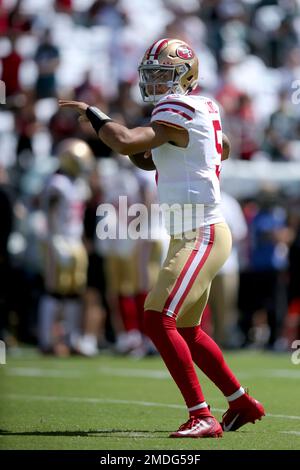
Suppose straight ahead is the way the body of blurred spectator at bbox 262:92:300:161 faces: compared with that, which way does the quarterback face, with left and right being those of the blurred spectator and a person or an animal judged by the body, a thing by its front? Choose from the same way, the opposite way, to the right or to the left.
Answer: to the right

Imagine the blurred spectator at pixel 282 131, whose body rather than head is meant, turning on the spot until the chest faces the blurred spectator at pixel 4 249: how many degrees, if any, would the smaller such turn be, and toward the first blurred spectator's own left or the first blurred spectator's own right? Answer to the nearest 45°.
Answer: approximately 45° to the first blurred spectator's own right

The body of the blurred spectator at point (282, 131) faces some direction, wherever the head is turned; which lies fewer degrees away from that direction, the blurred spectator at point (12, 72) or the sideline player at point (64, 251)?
the sideline player

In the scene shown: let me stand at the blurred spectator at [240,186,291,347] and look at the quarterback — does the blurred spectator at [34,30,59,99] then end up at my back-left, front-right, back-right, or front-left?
back-right

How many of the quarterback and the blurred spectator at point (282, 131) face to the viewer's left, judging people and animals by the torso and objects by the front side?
1

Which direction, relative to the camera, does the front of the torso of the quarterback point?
to the viewer's left

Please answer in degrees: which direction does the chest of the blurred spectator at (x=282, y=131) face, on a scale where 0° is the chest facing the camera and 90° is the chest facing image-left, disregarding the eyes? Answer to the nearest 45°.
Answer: approximately 0°

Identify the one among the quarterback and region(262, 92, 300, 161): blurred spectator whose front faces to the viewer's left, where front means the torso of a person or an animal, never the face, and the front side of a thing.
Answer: the quarterback
